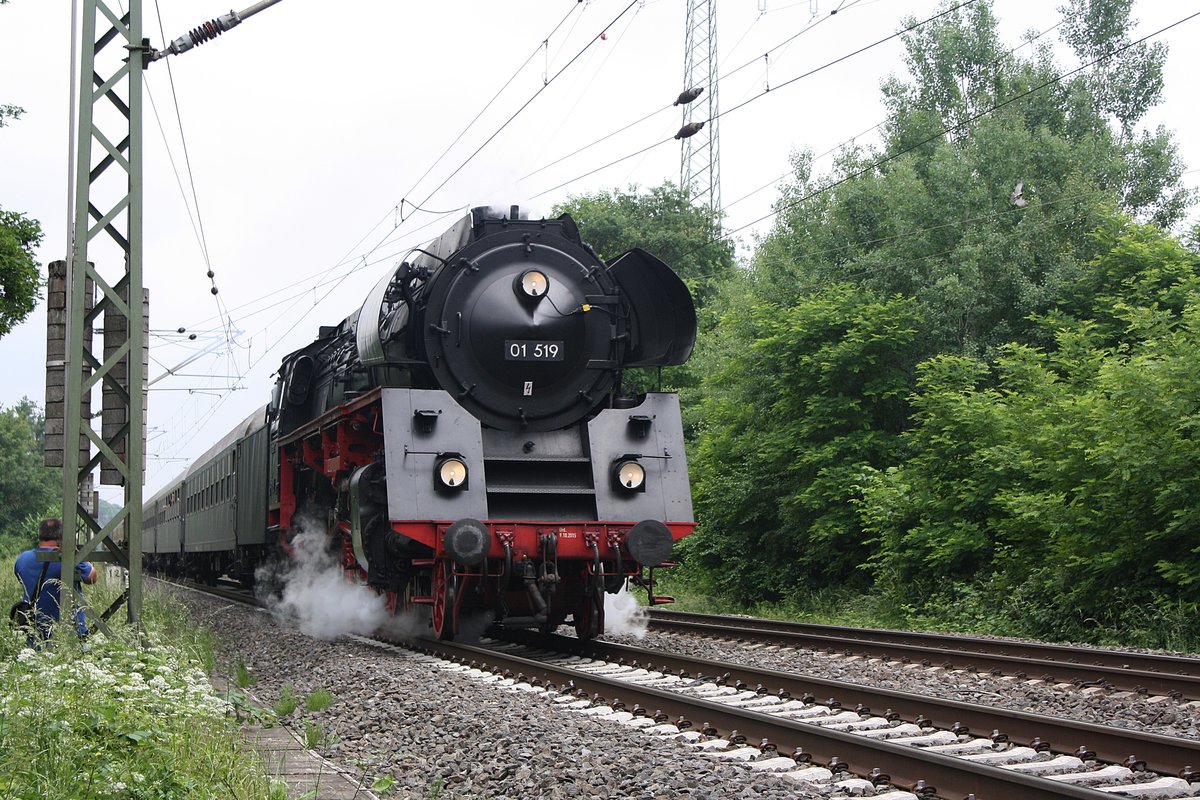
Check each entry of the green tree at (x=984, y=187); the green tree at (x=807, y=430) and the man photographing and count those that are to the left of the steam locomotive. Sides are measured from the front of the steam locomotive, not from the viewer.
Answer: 2

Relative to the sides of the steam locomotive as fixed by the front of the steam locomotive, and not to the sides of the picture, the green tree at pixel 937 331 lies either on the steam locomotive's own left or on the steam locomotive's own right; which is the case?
on the steam locomotive's own left

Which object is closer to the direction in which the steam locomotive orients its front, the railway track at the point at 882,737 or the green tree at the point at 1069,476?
the railway track

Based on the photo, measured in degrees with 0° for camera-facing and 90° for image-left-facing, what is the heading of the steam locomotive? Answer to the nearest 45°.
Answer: approximately 315°

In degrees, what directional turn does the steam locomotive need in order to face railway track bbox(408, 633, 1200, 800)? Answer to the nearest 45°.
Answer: approximately 45° to its right

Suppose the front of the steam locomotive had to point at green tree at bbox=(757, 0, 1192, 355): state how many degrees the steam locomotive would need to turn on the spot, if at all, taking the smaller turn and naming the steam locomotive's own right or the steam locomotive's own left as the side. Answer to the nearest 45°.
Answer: approximately 90° to the steam locomotive's own left

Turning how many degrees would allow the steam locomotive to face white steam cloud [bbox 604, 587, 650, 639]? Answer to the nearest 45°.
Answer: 0° — it already faces it

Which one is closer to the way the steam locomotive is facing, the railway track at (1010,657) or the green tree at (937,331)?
the railway track

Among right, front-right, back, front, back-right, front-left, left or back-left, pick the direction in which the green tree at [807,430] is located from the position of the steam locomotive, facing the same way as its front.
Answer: left
